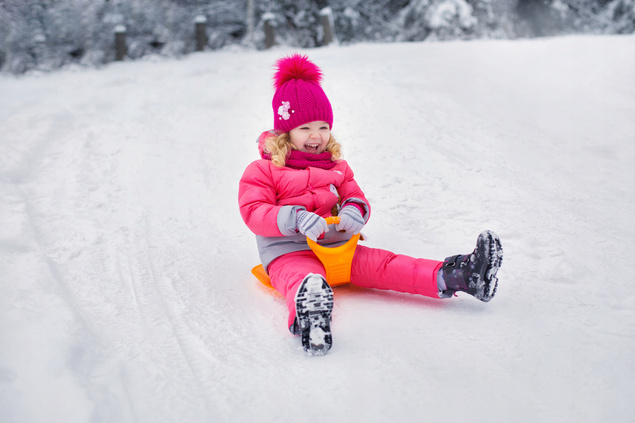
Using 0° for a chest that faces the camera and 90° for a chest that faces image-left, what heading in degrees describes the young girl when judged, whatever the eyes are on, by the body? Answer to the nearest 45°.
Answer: approximately 315°

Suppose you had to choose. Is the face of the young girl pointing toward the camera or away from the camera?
toward the camera
